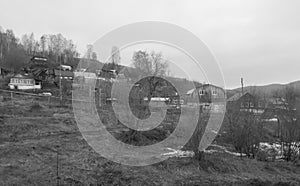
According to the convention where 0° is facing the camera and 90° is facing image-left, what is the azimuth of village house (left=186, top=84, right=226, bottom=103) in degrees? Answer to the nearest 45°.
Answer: approximately 0°

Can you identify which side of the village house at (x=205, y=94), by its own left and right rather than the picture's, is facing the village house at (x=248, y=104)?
left

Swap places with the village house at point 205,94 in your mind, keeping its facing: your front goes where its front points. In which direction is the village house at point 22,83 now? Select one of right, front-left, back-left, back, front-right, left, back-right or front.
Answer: back-right

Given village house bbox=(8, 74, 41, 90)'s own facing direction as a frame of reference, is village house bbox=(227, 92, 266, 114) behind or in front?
in front

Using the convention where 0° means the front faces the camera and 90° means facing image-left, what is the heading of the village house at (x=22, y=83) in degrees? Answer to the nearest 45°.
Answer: approximately 0°

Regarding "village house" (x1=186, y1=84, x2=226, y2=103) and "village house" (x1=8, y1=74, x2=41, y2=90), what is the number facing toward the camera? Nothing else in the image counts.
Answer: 2

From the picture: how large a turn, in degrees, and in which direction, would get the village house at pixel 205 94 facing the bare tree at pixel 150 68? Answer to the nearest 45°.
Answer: approximately 90° to its right
